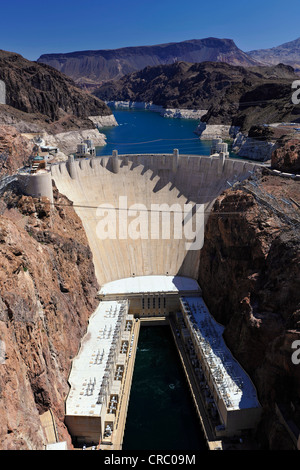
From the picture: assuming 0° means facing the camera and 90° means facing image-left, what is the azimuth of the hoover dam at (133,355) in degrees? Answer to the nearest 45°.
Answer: approximately 0°
